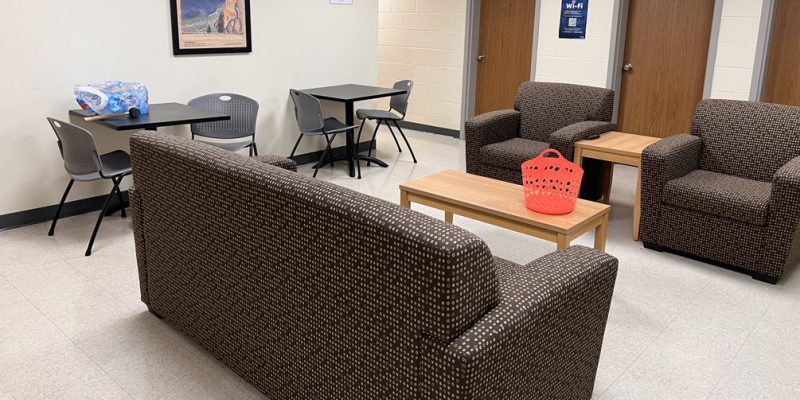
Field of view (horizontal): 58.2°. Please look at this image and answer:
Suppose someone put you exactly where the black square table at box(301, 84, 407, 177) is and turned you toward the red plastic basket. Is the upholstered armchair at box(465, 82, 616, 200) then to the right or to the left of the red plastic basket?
left

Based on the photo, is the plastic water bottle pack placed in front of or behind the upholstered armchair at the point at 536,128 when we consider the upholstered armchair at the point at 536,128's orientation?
in front

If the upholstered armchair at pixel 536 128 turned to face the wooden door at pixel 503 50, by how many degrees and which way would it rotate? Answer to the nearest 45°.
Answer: approximately 135° to its right

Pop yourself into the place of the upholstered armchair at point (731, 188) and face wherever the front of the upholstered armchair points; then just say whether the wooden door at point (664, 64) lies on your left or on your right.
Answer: on your right

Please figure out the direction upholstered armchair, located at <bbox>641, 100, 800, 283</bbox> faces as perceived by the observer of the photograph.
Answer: facing the viewer and to the left of the viewer

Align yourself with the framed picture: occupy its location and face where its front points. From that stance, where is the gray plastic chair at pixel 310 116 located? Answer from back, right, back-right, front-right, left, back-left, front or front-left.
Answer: left

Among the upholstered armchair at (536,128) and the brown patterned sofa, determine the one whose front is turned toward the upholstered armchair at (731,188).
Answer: the brown patterned sofa

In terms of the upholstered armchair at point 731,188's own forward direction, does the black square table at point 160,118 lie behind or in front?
in front

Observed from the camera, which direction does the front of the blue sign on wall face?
facing the viewer

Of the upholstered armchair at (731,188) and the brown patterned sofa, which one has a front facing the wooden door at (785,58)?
the brown patterned sofa

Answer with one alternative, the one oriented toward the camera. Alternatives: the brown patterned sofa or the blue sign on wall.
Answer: the blue sign on wall

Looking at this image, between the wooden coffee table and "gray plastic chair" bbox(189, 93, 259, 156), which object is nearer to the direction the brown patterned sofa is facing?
the wooden coffee table

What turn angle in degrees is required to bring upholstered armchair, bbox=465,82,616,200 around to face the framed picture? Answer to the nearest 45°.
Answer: approximately 45° to its right

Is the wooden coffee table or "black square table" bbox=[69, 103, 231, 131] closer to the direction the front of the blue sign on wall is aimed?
the wooden coffee table

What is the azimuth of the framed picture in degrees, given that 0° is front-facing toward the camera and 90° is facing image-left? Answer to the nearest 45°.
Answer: approximately 0°

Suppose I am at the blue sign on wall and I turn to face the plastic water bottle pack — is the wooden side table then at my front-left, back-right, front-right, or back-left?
front-left
